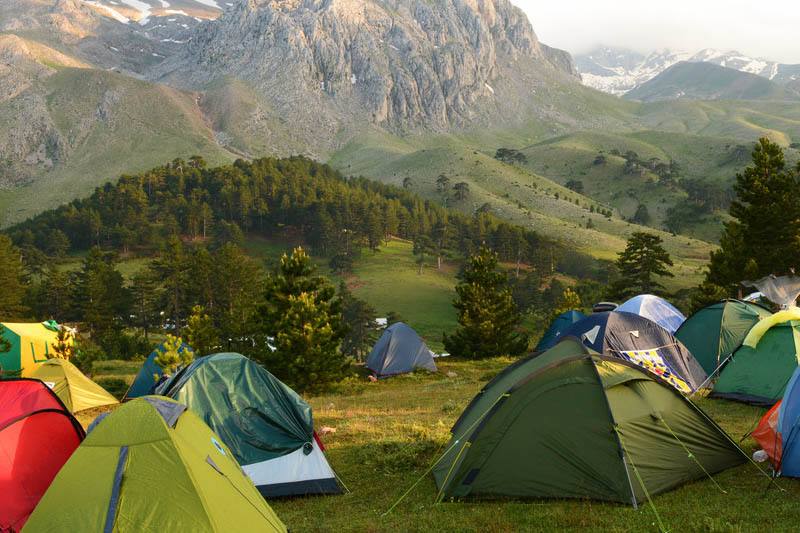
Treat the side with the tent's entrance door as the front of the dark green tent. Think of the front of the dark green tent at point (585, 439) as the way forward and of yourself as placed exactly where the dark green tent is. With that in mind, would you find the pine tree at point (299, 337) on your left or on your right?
on your right

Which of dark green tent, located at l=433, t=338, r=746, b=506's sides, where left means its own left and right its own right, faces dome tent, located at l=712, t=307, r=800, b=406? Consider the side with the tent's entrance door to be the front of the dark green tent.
back

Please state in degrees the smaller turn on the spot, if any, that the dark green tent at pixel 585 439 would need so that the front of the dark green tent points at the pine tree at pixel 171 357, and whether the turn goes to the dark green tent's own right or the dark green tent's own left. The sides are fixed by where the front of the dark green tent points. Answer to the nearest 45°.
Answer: approximately 90° to the dark green tent's own right

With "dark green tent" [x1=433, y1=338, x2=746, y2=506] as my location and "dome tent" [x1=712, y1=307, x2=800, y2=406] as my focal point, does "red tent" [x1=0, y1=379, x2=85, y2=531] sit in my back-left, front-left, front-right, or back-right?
back-left

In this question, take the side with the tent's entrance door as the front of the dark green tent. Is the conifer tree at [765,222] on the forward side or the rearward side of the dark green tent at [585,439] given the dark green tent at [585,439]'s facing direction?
on the rearward side

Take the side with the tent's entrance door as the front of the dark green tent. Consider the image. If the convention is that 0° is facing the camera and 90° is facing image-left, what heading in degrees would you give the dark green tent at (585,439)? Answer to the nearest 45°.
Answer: approximately 45°

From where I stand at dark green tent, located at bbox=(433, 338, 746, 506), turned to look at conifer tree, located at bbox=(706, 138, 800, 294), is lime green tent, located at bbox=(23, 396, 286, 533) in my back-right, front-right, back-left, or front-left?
back-left

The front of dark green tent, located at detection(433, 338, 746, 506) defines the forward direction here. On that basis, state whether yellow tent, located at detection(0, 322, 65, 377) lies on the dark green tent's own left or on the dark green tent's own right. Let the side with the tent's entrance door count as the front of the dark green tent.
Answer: on the dark green tent's own right
